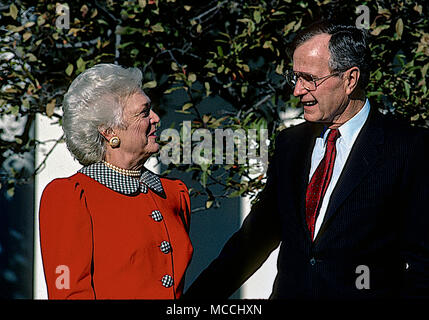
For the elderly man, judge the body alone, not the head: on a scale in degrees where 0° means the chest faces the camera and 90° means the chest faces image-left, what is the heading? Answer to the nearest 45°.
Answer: approximately 45°

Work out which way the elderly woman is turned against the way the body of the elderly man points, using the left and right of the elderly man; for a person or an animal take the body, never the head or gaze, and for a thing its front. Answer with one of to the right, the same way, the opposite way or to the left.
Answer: to the left

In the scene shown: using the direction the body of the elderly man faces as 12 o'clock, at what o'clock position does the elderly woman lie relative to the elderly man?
The elderly woman is roughly at 1 o'clock from the elderly man.

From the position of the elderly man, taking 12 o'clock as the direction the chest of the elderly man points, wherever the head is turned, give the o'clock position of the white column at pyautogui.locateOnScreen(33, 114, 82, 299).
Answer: The white column is roughly at 3 o'clock from the elderly man.

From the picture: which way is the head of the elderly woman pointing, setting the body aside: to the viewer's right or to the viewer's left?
to the viewer's right

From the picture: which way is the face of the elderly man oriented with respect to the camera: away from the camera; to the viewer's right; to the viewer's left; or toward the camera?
to the viewer's left

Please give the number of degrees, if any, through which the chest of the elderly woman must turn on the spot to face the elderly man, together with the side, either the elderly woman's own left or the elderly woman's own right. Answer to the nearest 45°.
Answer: approximately 45° to the elderly woman's own left
